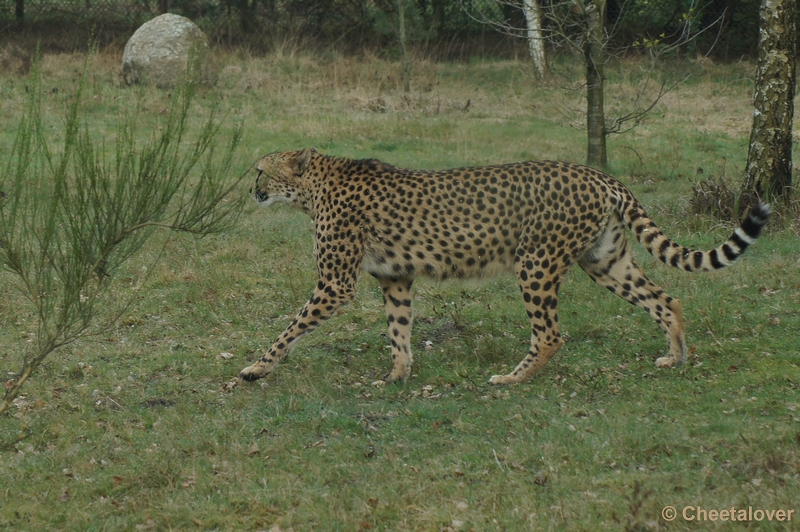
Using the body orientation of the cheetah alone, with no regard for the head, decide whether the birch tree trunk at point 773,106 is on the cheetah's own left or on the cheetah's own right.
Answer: on the cheetah's own right

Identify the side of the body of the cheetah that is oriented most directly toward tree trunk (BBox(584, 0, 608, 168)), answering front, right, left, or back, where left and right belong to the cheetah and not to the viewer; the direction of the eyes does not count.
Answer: right

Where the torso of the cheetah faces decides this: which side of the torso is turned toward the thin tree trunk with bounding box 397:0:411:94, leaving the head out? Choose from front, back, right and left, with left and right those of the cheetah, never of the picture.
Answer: right

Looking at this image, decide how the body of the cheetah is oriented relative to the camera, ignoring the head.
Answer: to the viewer's left

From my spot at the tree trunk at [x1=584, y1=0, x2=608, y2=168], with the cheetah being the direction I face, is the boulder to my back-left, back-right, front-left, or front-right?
back-right

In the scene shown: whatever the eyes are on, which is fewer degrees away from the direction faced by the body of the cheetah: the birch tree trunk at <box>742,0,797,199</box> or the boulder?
the boulder

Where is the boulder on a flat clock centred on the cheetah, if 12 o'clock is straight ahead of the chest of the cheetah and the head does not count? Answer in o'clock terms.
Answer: The boulder is roughly at 2 o'clock from the cheetah.
